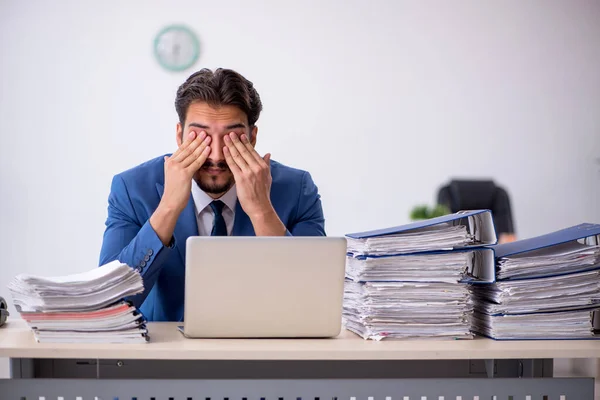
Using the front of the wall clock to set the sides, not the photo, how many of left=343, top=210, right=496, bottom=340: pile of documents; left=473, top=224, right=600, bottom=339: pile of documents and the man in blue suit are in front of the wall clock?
3

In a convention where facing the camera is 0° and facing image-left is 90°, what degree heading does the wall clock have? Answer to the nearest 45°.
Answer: approximately 0°

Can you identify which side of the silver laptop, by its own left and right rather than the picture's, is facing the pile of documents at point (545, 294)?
right

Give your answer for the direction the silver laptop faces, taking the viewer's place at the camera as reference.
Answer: facing away from the viewer

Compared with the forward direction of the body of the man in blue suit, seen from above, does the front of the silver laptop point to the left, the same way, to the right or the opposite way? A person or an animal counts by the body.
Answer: the opposite way

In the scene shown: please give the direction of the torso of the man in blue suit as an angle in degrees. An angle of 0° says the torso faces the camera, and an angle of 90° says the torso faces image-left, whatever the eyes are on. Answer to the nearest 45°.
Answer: approximately 0°

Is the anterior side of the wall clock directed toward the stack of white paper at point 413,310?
yes

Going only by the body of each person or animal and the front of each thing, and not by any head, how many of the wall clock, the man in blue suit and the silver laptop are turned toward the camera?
2

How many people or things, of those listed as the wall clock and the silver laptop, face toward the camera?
1
